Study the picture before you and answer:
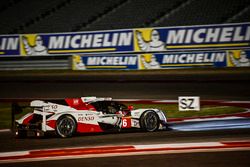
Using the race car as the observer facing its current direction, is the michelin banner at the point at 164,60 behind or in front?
in front

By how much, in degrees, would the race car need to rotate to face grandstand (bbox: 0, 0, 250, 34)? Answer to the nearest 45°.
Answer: approximately 45° to its left

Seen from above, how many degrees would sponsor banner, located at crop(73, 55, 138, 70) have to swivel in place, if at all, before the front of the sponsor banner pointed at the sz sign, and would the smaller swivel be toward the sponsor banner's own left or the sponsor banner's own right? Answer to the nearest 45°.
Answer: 0° — it already faces it

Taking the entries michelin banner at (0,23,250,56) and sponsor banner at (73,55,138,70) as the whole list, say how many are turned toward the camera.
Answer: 2

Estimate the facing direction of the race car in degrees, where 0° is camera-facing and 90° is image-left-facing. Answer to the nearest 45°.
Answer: approximately 225°

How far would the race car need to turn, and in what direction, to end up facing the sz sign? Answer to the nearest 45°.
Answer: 0° — it already faces it

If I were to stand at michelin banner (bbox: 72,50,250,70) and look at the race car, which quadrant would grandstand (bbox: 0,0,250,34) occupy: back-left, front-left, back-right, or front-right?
back-right

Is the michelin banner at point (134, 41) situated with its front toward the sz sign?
yes

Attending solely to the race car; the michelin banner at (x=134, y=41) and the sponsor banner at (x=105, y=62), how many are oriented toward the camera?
2

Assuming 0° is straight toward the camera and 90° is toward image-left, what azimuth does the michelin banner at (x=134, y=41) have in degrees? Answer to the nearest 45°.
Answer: approximately 0°

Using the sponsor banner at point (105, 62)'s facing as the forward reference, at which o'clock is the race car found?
The race car is roughly at 12 o'clock from the sponsor banner.

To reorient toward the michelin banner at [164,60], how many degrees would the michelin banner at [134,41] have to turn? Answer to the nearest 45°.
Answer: approximately 45° to its left
